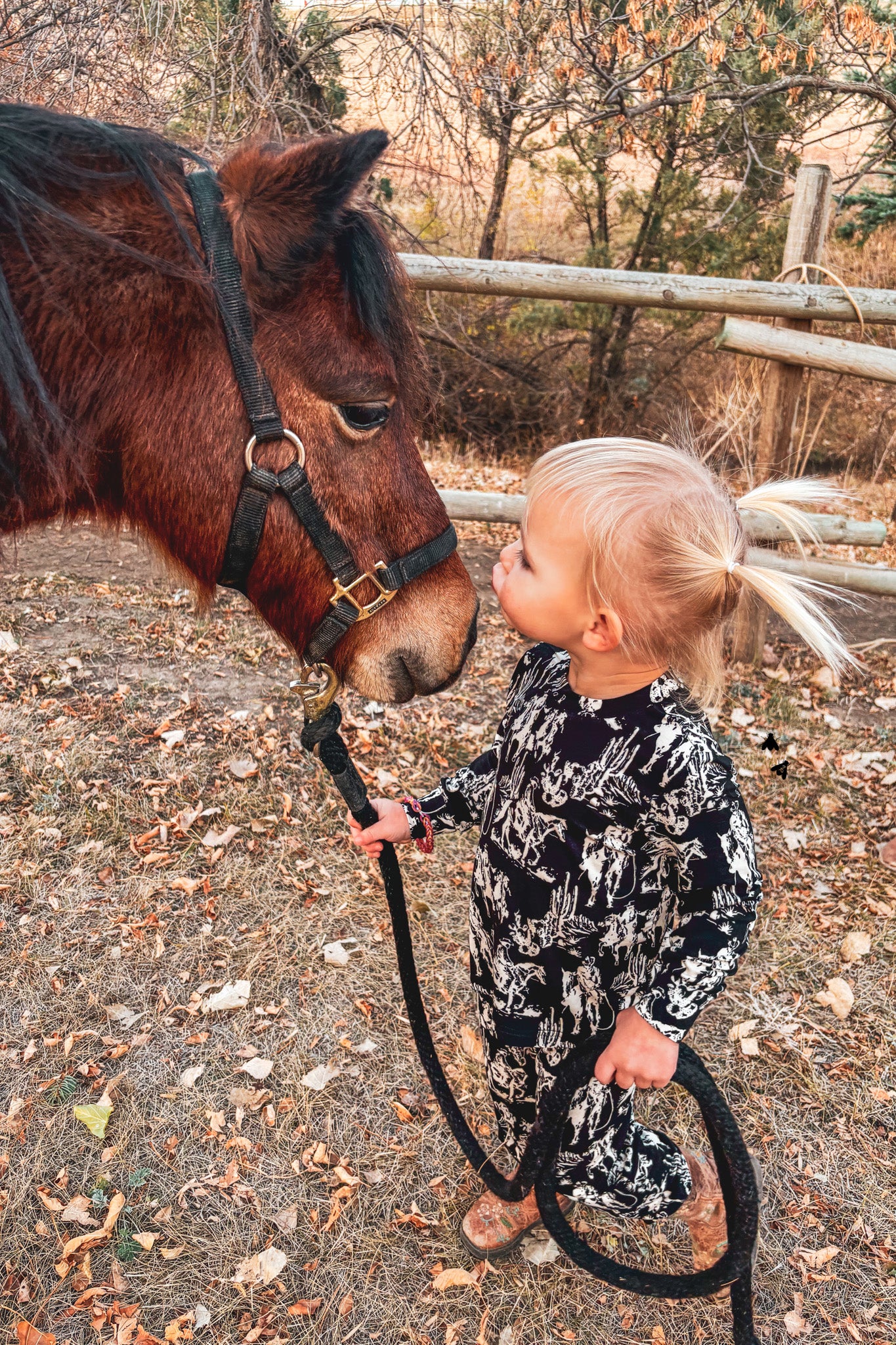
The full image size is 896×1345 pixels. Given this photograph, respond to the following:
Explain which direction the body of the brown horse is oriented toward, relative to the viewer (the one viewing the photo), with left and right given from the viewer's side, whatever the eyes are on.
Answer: facing to the right of the viewer

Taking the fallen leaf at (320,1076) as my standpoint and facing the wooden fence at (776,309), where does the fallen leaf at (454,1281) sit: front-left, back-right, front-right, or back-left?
back-right

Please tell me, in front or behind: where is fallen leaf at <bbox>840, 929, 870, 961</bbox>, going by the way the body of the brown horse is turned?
in front
